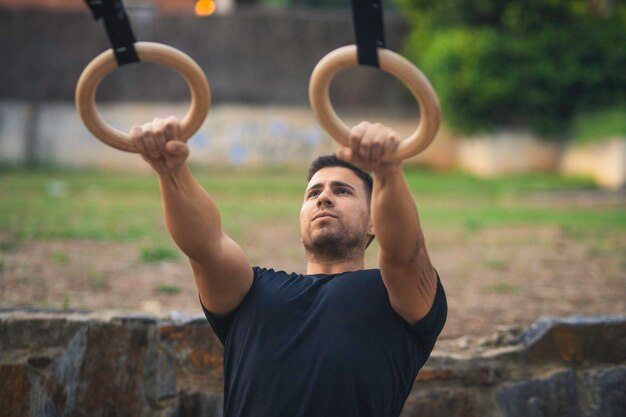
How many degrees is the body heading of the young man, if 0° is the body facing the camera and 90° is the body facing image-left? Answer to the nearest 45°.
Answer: approximately 45°

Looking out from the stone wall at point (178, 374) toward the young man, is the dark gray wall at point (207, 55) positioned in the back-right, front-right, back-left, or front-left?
back-left

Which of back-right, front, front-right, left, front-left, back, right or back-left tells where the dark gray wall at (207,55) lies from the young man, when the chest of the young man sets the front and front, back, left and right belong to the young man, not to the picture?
back-right

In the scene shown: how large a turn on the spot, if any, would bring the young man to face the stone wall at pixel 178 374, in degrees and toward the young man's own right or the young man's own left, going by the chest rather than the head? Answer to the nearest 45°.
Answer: approximately 90° to the young man's own right
